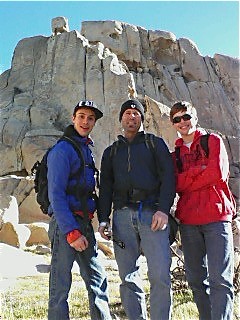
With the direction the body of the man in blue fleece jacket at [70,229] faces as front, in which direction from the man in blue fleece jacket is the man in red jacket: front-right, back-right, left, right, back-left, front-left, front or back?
front-left

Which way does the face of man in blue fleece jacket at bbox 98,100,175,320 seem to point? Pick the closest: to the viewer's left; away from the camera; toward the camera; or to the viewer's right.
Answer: toward the camera

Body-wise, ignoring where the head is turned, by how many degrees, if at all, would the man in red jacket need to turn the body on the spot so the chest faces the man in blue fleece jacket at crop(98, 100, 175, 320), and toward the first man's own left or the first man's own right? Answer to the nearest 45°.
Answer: approximately 45° to the first man's own right

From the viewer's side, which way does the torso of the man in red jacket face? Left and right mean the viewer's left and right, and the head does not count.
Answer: facing the viewer and to the left of the viewer

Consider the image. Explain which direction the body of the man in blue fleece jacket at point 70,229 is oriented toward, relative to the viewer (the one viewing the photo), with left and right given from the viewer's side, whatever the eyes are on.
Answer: facing the viewer and to the right of the viewer

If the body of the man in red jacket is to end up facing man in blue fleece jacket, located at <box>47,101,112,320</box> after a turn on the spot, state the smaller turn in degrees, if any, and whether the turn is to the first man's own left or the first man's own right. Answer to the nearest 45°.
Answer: approximately 45° to the first man's own right

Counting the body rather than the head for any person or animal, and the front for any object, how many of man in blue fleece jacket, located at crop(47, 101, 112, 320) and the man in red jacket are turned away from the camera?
0

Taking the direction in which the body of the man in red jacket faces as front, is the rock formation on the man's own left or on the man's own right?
on the man's own right

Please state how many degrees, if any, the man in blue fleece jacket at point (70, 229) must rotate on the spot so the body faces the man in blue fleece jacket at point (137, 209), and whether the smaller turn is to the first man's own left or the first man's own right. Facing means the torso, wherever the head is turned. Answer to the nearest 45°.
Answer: approximately 45° to the first man's own left

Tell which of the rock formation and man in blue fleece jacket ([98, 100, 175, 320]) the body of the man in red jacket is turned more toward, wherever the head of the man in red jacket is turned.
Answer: the man in blue fleece jacket

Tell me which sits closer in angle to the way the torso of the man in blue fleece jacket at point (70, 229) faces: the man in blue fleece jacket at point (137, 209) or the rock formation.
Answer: the man in blue fleece jacket
